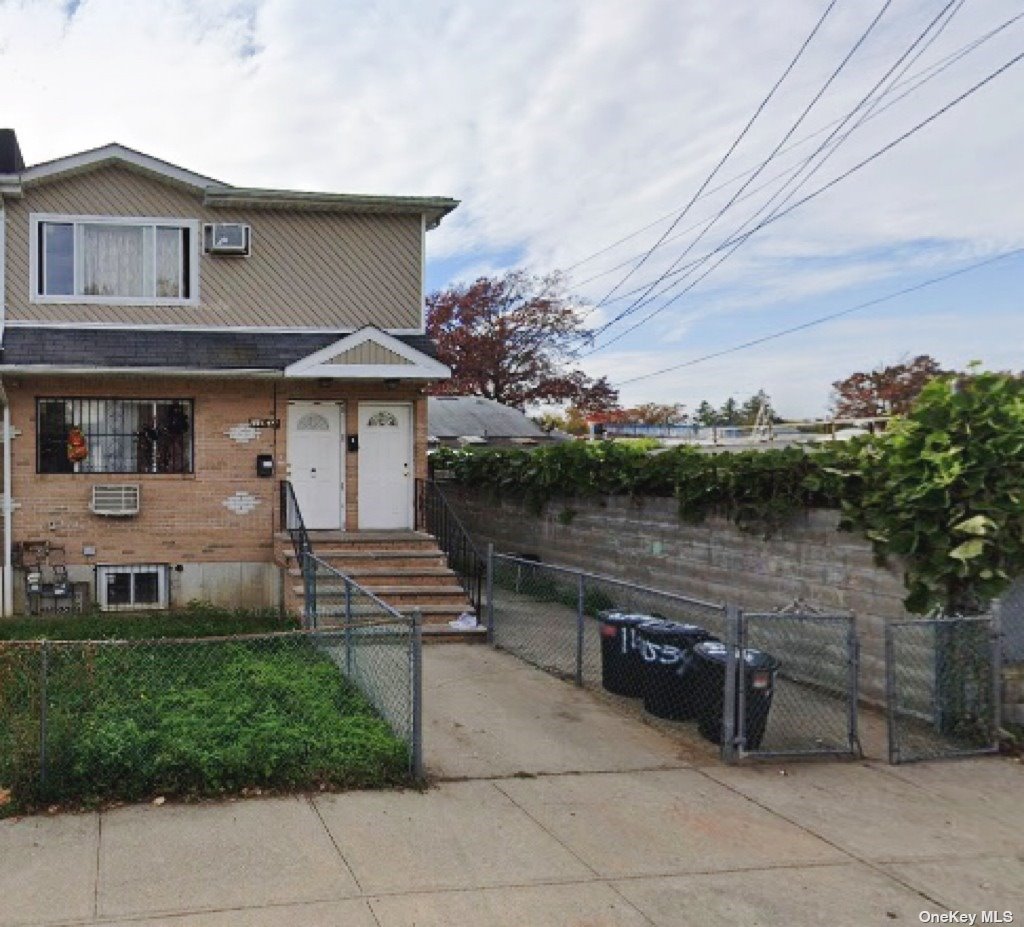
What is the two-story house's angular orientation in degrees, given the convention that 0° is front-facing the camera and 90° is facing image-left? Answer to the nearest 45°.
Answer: approximately 0°

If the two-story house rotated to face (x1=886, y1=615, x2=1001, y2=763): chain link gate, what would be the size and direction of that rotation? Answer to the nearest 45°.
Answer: approximately 45° to its left

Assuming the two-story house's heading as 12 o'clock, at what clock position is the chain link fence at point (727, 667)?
The chain link fence is roughly at 11 o'clock from the two-story house.

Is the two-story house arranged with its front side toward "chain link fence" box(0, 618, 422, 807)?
yes

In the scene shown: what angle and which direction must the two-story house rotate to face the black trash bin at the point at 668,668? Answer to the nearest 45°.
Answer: approximately 45° to its left

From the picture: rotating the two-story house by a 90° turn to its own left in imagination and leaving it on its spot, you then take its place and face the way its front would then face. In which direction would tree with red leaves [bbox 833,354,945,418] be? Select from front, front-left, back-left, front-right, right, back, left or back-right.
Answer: front-left
